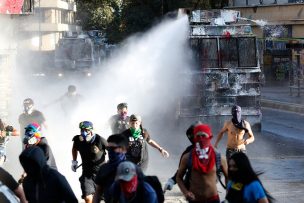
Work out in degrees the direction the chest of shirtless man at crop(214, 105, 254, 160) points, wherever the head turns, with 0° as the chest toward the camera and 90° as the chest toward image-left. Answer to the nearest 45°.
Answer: approximately 0°

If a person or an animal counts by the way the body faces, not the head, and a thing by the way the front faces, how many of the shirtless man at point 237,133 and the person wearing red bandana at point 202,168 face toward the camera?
2

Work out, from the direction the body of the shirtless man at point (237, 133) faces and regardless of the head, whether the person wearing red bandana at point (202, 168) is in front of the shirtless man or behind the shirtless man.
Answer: in front

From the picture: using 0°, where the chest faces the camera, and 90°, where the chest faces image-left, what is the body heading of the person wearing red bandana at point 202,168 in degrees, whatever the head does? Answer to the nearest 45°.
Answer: approximately 0°

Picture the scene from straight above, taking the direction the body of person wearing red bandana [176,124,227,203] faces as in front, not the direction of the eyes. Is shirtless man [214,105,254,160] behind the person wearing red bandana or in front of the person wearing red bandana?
behind
